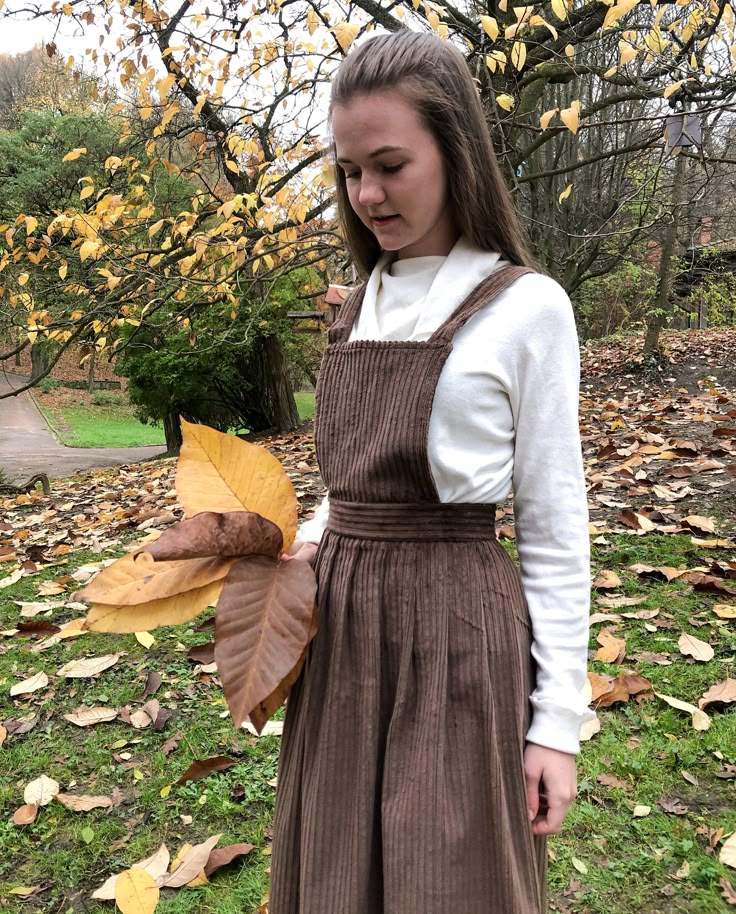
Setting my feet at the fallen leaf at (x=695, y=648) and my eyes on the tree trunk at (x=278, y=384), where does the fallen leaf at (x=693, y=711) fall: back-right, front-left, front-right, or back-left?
back-left

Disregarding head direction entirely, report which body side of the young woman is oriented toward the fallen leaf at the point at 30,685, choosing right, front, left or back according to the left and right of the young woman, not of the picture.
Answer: right

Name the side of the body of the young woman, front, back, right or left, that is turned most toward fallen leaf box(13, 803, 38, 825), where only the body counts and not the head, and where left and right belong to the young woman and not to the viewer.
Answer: right

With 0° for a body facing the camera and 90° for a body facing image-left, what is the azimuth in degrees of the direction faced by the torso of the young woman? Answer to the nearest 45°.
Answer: approximately 45°

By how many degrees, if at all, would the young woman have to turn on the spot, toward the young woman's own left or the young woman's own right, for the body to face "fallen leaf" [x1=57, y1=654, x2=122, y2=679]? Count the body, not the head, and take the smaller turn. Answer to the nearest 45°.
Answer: approximately 90° to the young woman's own right

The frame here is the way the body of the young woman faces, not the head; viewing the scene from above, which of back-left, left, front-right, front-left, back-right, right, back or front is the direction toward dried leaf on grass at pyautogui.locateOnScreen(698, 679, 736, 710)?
back

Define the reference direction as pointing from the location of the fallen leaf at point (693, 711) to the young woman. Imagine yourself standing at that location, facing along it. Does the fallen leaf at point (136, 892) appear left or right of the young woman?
right
